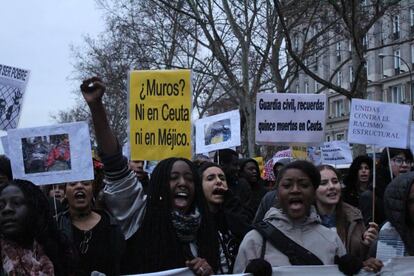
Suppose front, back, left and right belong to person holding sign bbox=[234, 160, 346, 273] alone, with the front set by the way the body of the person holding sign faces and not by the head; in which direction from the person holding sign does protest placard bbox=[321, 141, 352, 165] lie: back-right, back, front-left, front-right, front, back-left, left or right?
back

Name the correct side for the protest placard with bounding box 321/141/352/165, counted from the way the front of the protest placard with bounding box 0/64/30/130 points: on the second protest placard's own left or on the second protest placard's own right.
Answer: on the second protest placard's own left

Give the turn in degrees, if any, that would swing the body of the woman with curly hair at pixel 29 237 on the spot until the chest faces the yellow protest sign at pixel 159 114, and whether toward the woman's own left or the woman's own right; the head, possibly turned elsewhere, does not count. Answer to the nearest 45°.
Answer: approximately 180°

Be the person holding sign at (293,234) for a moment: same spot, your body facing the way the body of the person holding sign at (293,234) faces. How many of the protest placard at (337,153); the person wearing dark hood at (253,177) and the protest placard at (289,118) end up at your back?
3
